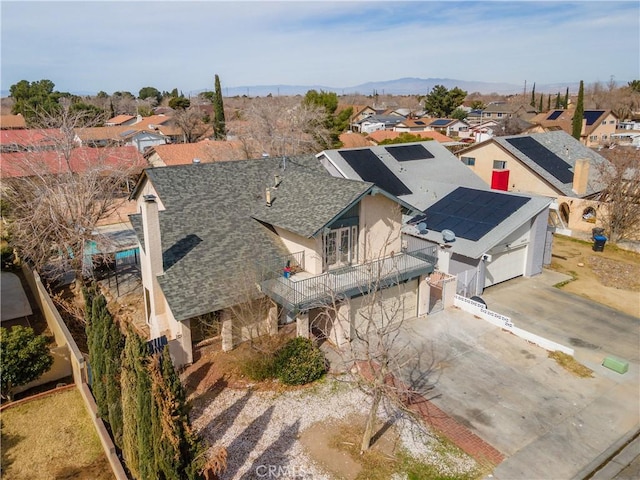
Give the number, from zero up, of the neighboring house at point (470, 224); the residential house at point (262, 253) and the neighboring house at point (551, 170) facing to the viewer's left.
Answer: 0

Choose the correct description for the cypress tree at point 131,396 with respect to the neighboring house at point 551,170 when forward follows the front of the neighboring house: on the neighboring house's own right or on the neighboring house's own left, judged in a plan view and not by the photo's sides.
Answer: on the neighboring house's own right

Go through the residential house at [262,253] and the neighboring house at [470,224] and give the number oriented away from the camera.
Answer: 0

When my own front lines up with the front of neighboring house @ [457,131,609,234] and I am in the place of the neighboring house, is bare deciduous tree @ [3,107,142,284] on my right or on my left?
on my right

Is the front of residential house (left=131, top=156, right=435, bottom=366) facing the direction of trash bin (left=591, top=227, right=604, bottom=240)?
no

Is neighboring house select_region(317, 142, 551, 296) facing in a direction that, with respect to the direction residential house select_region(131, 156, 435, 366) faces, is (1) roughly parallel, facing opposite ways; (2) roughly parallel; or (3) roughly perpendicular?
roughly parallel

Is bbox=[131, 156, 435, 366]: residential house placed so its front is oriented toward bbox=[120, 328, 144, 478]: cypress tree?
no

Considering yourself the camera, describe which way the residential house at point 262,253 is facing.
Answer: facing the viewer and to the right of the viewer

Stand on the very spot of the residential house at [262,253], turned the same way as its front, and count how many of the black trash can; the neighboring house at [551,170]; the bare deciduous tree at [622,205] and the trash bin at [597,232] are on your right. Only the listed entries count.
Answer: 0

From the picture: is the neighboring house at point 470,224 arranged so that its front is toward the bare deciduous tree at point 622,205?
no
